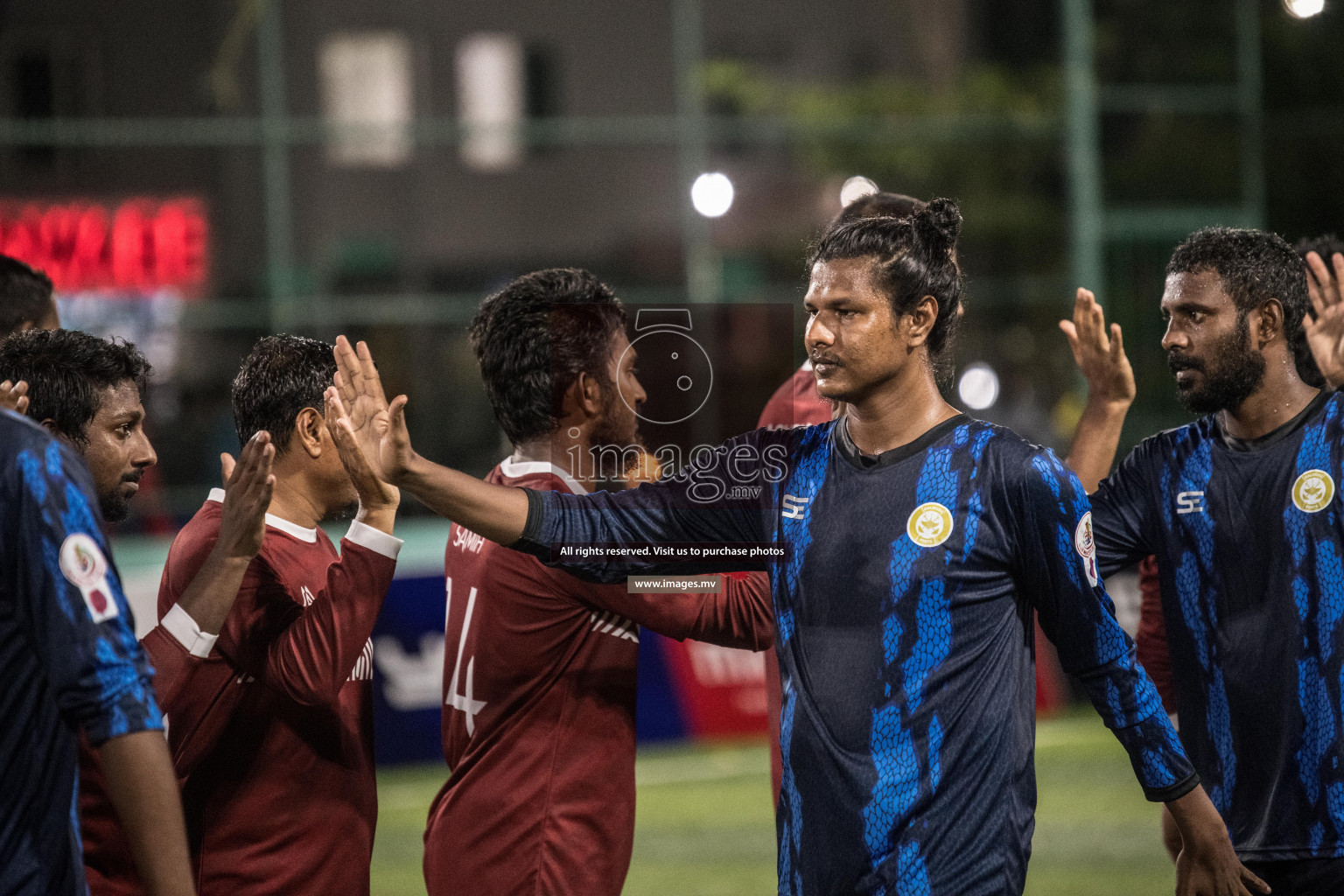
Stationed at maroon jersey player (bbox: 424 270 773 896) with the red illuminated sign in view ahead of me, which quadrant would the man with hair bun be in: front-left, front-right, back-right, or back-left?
back-right

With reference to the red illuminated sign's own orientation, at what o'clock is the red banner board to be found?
The red banner board is roughly at 11 o'clock from the red illuminated sign.

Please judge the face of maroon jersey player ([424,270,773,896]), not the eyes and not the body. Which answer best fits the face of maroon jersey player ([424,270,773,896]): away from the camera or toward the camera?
away from the camera

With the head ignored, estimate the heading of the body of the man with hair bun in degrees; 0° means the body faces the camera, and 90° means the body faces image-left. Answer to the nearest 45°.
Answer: approximately 45°

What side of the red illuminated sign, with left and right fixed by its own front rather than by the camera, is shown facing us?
front

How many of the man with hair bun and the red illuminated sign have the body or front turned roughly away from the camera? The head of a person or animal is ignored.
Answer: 0

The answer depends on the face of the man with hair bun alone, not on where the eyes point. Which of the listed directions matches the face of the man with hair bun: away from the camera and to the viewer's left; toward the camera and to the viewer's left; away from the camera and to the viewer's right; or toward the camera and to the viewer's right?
toward the camera and to the viewer's left

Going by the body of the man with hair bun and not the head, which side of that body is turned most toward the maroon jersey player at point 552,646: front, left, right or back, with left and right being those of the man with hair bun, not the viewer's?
right

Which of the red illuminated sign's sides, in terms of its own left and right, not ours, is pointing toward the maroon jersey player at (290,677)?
front

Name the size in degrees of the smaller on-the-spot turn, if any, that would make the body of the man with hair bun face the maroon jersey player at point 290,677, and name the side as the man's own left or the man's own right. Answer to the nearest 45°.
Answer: approximately 45° to the man's own right

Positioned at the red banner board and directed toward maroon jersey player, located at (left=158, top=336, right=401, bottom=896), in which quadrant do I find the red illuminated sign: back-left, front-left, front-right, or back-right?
back-right

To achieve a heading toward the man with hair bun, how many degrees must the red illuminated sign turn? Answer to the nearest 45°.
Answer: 0° — it already faces them
